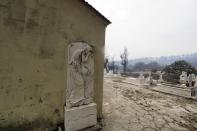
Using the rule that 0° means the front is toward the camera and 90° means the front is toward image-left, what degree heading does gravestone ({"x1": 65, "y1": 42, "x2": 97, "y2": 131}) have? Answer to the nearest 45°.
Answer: approximately 315°
